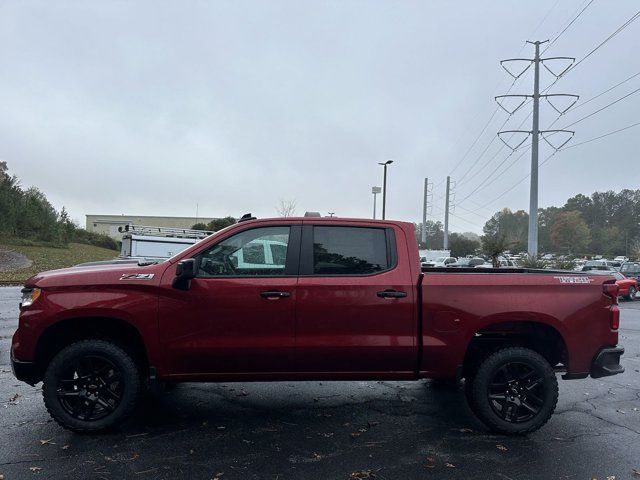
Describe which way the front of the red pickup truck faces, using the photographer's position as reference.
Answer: facing to the left of the viewer

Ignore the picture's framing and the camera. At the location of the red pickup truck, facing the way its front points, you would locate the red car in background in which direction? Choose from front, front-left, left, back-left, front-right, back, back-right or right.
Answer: back-right
